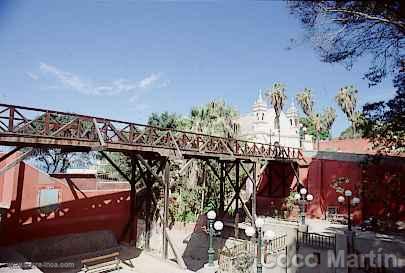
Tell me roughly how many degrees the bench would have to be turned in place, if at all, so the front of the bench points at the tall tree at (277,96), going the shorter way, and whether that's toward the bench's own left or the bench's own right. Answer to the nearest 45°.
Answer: approximately 90° to the bench's own left

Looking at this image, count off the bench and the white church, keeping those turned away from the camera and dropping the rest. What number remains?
0

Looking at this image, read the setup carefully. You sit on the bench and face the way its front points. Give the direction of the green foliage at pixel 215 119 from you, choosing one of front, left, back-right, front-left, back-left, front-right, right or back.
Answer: left

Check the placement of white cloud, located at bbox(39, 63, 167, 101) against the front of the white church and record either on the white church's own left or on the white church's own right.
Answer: on the white church's own right

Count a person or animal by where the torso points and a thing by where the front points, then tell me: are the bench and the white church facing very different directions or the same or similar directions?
same or similar directions

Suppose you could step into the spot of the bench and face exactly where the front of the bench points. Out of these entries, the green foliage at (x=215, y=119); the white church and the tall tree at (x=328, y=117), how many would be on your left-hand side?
3

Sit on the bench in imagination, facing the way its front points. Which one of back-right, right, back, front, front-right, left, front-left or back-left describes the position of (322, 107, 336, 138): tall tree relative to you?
left

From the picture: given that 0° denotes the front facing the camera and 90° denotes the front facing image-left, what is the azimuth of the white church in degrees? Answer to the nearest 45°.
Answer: approximately 315°

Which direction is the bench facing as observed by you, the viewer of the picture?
facing the viewer and to the right of the viewer

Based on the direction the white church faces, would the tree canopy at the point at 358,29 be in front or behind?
in front

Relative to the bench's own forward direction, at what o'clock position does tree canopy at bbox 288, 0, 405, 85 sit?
The tree canopy is roughly at 12 o'clock from the bench.
